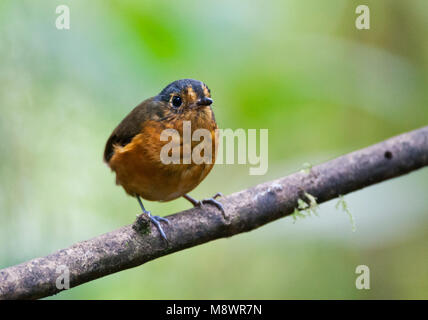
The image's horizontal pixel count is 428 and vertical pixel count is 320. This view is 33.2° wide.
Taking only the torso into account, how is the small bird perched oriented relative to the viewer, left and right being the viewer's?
facing the viewer and to the right of the viewer
